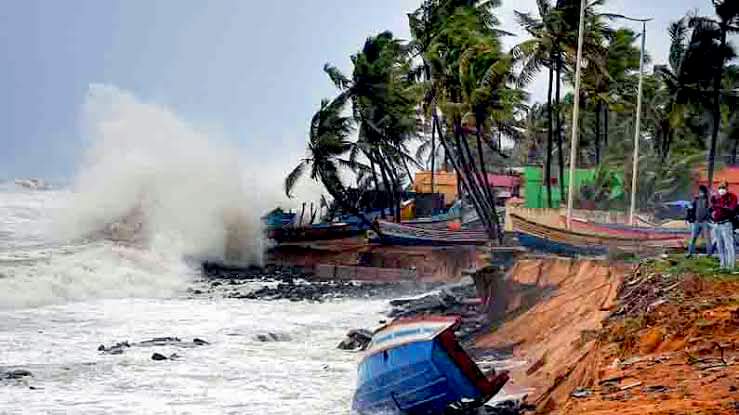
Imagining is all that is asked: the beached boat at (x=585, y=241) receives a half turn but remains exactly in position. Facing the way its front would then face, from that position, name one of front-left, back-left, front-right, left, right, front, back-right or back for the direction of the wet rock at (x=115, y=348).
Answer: back-right

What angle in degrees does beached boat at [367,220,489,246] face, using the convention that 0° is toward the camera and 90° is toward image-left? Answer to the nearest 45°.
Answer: approximately 90°

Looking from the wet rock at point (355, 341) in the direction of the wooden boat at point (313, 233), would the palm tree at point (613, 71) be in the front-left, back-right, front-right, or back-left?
front-right

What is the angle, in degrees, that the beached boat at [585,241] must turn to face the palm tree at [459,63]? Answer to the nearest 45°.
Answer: approximately 45° to its right

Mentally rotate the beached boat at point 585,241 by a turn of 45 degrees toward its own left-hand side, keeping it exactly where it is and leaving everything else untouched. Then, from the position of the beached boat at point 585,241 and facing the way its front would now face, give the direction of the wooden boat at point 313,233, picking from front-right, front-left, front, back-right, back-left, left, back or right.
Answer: right

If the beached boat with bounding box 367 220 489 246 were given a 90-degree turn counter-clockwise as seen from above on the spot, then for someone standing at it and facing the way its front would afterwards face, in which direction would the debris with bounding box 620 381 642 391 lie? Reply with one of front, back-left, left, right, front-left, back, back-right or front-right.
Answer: front

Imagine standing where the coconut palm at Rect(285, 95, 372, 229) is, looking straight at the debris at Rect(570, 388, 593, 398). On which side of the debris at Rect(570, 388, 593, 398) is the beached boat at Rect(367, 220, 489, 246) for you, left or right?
left

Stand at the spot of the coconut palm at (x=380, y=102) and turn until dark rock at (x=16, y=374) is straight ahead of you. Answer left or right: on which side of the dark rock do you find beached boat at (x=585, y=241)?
left

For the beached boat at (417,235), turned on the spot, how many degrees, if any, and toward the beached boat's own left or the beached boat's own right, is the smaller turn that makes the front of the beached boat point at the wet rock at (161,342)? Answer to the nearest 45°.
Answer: approximately 90° to the beached boat's own left

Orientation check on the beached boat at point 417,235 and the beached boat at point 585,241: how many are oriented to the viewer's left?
2

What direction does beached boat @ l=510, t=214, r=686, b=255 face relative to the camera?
to the viewer's left

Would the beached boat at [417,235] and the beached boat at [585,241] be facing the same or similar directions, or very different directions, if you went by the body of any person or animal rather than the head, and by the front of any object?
same or similar directions

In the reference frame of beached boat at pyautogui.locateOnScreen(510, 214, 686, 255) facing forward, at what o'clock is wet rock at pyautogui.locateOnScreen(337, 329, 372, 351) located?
The wet rock is roughly at 10 o'clock from the beached boat.
